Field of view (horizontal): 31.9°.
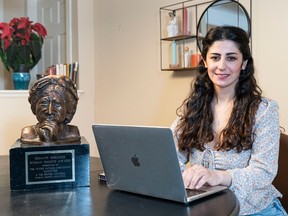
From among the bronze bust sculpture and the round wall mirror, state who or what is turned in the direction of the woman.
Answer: the round wall mirror

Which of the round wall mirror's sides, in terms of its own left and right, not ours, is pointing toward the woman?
front

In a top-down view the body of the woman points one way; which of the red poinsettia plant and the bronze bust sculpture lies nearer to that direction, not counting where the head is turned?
the bronze bust sculpture

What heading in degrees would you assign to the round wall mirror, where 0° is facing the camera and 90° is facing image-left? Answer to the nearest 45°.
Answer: approximately 0°

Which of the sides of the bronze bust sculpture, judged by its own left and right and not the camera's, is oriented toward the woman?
left

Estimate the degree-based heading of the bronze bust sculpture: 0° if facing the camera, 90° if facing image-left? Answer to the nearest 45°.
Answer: approximately 0°

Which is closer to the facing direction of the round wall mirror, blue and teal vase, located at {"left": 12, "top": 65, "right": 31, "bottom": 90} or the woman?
the woman

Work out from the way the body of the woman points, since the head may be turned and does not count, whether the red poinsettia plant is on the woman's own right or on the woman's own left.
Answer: on the woman's own right

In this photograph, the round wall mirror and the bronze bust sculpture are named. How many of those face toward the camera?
2

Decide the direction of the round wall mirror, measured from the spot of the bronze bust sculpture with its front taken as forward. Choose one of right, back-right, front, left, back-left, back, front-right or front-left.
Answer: back-left

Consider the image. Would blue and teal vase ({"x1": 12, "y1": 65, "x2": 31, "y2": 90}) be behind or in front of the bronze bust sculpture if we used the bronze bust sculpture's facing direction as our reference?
behind

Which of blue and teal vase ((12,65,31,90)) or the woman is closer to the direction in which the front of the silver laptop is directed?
the woman

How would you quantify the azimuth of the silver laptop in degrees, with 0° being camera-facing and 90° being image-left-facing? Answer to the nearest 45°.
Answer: approximately 225°

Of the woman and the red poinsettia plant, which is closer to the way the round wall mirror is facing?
the woman

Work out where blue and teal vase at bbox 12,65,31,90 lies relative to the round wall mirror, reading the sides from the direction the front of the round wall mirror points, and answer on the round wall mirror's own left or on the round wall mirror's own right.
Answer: on the round wall mirror's own right

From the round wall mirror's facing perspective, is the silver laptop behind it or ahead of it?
ahead
